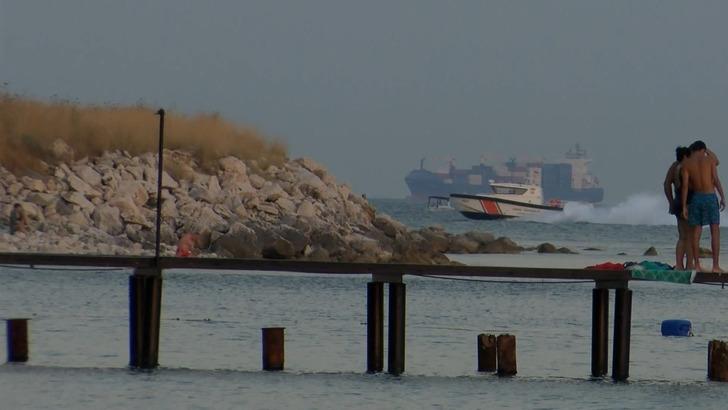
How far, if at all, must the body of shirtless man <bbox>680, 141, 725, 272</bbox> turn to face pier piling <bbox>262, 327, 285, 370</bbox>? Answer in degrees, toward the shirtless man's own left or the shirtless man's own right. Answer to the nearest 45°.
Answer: approximately 90° to the shirtless man's own left

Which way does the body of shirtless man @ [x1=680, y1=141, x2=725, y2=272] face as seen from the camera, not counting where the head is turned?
away from the camera

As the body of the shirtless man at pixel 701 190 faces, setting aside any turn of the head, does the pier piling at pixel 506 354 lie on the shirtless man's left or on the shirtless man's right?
on the shirtless man's left
